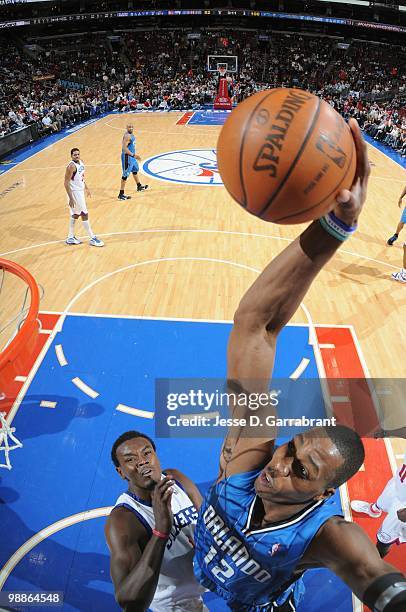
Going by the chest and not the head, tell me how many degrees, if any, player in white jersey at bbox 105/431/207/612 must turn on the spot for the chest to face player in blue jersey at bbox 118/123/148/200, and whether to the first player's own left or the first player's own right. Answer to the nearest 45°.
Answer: approximately 135° to the first player's own left

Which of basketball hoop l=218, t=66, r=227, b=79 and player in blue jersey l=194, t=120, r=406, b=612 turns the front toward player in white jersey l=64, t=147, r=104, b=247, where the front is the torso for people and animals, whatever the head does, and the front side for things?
the basketball hoop

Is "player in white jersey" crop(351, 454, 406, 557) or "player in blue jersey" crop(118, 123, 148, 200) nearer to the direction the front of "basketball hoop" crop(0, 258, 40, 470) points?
the player in blue jersey

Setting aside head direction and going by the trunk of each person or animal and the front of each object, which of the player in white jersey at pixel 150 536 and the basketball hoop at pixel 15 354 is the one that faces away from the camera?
the basketball hoop

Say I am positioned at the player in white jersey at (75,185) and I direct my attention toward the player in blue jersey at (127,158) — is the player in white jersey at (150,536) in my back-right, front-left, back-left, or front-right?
back-right

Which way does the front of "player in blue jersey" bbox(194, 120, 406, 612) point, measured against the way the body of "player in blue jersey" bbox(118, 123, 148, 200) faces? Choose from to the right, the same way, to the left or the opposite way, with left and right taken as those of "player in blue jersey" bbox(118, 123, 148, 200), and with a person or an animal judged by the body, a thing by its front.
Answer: to the right

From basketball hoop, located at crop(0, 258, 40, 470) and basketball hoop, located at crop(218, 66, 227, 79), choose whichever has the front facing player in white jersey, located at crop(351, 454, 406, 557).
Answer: basketball hoop, located at crop(218, 66, 227, 79)

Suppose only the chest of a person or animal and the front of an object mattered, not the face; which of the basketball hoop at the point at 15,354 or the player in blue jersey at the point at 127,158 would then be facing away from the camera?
the basketball hoop

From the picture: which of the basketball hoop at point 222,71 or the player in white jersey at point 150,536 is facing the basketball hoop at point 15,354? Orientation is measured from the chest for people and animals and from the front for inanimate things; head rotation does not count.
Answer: the basketball hoop at point 222,71

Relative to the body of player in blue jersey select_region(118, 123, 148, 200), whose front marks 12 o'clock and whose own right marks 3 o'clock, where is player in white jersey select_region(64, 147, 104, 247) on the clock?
The player in white jersey is roughly at 2 o'clock from the player in blue jersey.

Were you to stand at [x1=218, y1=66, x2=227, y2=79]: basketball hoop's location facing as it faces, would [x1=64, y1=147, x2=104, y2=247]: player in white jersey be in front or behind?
in front
